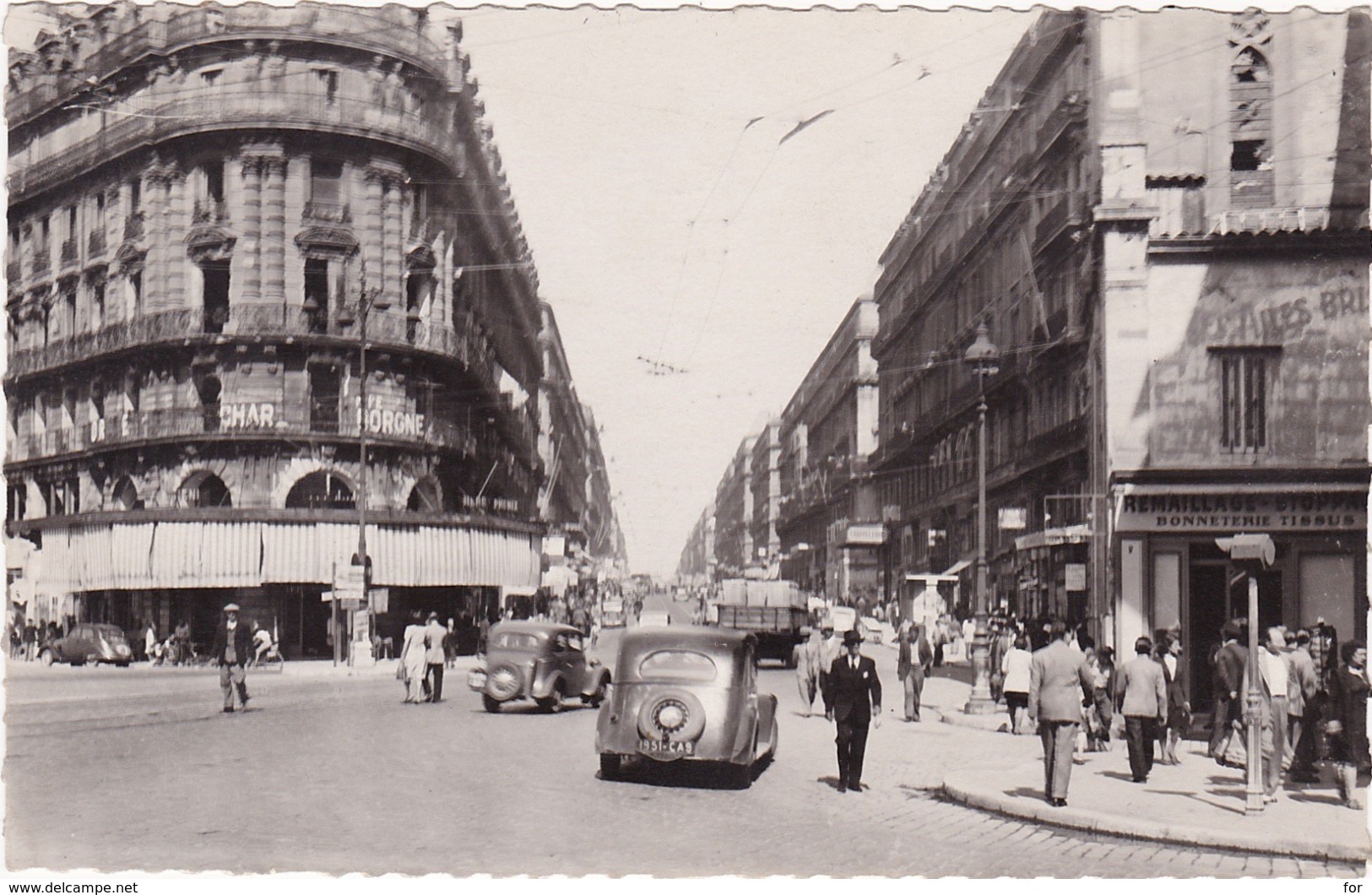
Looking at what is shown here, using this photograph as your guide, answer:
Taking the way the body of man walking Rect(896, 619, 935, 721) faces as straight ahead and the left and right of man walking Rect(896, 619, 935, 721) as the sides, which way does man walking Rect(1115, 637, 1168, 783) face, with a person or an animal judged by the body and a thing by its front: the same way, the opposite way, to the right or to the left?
the opposite way

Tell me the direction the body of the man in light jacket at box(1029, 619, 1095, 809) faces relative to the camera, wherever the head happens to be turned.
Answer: away from the camera

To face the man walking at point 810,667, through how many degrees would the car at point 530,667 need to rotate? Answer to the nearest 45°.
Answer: approximately 45° to its right

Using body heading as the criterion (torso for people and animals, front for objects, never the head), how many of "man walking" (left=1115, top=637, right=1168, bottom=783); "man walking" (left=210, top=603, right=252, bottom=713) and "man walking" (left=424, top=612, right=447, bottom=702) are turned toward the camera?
1

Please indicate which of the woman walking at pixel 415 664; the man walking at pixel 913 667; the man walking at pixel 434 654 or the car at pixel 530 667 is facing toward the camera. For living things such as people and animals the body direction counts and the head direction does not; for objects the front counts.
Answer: the man walking at pixel 913 667

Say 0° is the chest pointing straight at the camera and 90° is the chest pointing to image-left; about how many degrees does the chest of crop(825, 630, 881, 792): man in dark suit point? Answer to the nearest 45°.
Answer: approximately 0°

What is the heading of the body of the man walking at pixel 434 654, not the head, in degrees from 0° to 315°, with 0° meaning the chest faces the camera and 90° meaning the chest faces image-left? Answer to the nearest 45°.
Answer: approximately 180°

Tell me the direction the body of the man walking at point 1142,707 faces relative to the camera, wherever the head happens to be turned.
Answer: away from the camera
